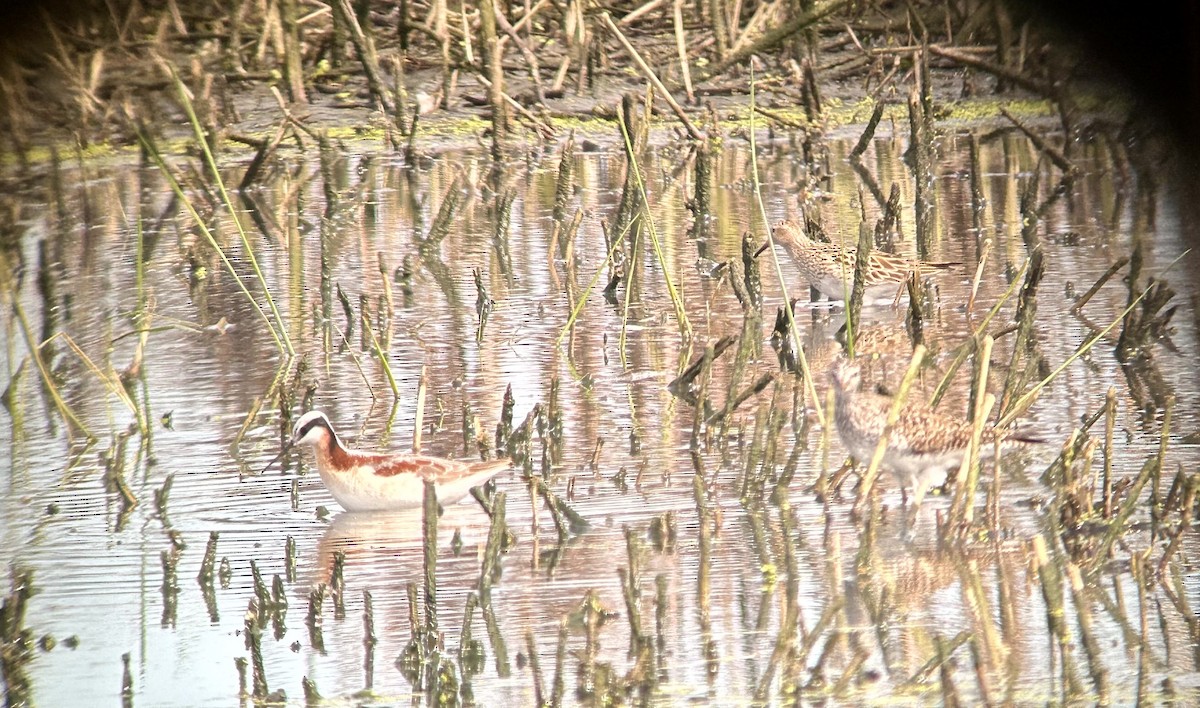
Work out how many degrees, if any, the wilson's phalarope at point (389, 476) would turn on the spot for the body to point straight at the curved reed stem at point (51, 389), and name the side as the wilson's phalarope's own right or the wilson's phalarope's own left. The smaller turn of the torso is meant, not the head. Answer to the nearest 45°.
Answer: approximately 45° to the wilson's phalarope's own right

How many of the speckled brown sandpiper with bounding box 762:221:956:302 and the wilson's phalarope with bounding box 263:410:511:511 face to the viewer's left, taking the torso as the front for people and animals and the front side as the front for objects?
2

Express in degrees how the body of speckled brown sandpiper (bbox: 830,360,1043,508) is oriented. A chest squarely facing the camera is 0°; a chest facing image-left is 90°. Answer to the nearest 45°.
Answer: approximately 90°

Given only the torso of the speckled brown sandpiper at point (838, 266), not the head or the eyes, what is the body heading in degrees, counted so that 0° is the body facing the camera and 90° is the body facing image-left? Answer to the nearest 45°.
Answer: approximately 90°

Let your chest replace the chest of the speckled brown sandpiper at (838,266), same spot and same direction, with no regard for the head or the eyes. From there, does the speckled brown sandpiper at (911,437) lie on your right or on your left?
on your left

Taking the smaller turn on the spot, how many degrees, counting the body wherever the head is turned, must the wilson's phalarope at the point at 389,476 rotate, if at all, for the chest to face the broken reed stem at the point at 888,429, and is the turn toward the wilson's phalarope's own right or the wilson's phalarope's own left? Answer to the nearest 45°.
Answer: approximately 180°

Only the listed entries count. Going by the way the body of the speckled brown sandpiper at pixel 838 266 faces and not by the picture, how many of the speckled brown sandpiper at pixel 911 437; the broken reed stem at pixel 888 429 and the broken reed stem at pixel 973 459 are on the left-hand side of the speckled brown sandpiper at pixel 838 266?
3

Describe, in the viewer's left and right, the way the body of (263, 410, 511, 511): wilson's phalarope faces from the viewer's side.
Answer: facing to the left of the viewer

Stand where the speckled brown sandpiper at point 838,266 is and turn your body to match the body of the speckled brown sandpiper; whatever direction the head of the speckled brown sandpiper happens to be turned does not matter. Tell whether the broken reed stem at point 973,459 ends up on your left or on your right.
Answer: on your left

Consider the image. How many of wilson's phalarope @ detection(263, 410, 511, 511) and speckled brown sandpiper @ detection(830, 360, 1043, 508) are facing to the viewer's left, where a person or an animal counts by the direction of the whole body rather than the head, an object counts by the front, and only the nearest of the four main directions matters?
2
